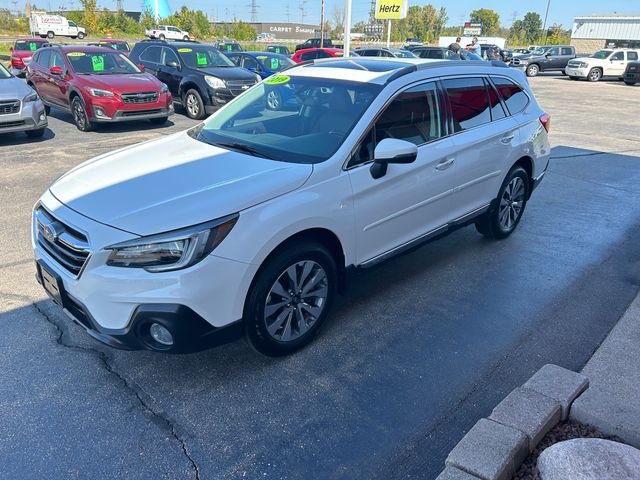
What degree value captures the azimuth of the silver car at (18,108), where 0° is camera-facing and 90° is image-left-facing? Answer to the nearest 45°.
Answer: approximately 315°

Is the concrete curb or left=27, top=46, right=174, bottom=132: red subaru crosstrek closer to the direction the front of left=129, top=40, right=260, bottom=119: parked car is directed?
the concrete curb

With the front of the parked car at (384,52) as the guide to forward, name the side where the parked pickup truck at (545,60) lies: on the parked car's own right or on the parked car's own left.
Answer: on the parked car's own left

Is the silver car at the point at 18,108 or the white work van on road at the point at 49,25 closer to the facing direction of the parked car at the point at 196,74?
the silver car

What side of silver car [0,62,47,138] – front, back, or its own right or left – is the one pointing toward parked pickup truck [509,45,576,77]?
left

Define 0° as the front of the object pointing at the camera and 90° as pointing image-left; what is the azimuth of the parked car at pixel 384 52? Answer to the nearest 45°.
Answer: approximately 315°

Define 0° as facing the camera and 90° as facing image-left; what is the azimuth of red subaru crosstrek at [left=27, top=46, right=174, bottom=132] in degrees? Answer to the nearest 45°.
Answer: approximately 315°

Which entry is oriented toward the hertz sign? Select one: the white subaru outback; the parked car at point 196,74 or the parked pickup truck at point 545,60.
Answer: the parked pickup truck at point 545,60

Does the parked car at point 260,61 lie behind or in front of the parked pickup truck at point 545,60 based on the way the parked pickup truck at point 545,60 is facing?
in front

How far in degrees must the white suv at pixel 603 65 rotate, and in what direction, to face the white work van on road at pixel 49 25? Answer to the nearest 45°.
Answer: approximately 45° to its right

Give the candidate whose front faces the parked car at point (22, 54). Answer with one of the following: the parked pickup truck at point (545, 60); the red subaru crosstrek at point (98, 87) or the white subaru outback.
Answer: the parked pickup truck at point (545, 60)

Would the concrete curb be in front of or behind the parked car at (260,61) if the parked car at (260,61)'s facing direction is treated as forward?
in front

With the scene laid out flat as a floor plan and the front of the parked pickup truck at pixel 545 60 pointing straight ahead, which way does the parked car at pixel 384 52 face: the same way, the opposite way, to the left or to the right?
to the left
